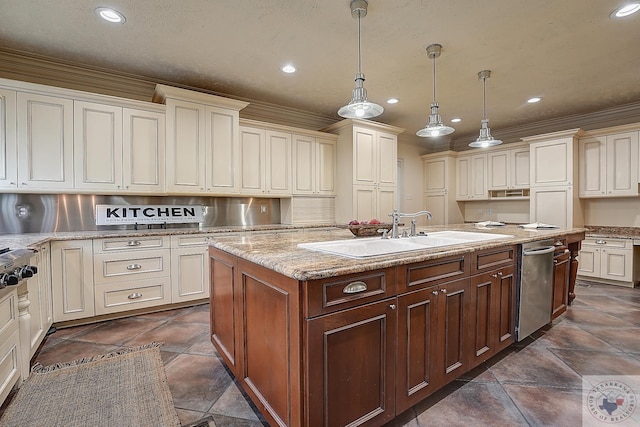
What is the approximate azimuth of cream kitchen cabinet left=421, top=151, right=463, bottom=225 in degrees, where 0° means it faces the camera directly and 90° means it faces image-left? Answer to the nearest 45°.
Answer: approximately 45°

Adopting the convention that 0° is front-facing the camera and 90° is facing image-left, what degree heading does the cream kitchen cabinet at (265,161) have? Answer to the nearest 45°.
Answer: approximately 315°

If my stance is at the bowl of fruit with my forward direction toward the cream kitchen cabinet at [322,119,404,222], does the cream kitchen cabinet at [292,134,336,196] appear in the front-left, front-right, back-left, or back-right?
front-left

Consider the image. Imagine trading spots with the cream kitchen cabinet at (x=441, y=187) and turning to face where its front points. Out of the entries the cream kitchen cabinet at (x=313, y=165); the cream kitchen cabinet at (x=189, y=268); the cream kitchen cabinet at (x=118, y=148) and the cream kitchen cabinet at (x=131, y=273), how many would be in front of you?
4

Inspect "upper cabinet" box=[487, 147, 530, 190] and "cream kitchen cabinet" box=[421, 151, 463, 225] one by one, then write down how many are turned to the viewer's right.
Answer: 0

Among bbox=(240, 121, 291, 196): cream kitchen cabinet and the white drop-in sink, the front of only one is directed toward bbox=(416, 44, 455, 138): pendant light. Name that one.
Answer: the cream kitchen cabinet

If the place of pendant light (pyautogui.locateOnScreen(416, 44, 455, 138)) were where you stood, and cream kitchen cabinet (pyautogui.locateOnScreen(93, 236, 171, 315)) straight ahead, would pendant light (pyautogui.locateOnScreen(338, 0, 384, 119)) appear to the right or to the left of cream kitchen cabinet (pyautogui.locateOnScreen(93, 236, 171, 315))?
left

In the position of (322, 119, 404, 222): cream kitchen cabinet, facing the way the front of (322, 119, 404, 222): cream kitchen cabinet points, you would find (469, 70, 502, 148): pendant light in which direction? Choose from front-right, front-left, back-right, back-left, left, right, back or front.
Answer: front

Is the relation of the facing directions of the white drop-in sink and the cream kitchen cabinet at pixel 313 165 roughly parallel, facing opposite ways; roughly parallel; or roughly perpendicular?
roughly parallel

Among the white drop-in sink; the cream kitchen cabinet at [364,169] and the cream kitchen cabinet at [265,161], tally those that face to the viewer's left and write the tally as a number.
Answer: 0

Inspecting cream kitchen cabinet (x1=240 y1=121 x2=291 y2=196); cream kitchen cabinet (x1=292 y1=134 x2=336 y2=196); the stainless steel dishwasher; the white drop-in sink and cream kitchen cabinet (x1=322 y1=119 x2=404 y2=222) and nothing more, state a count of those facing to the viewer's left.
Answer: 0

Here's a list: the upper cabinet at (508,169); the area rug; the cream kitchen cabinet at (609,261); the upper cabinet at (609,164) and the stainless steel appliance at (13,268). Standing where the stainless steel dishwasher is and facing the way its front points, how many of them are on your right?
2

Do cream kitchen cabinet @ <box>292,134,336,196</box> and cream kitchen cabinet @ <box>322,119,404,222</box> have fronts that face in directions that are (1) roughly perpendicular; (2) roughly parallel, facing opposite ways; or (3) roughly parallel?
roughly parallel

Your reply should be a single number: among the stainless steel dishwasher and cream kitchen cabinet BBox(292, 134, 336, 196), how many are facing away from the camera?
0

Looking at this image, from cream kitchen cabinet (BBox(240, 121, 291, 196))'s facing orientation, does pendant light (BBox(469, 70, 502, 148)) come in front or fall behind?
in front

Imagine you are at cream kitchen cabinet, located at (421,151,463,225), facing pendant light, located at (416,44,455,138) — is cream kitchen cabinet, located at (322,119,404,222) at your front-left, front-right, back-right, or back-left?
front-right

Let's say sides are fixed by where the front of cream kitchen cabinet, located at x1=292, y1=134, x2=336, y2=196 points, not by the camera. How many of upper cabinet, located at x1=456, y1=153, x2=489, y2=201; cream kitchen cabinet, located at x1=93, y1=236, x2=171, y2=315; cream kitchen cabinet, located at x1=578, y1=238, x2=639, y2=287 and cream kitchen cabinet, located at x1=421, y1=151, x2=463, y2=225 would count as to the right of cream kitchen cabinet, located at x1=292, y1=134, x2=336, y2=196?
1

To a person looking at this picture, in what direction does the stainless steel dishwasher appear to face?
facing the viewer and to the right of the viewer

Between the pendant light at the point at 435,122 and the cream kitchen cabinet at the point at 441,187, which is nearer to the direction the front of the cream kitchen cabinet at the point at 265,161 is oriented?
the pendant light

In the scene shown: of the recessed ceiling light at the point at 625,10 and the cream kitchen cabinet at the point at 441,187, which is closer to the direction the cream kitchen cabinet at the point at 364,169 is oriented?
the recessed ceiling light

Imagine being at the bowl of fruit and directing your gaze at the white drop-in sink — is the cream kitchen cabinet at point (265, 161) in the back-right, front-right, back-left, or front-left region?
back-right

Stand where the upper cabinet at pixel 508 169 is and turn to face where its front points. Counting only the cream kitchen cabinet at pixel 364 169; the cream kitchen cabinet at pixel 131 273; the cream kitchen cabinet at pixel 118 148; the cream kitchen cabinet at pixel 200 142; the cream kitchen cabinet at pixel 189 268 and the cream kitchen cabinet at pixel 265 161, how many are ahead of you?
6
